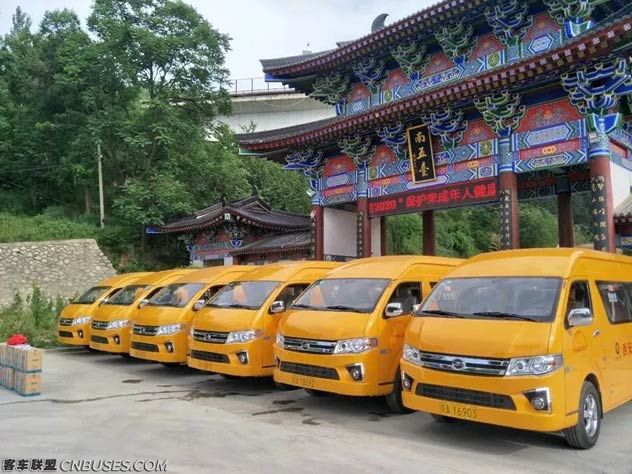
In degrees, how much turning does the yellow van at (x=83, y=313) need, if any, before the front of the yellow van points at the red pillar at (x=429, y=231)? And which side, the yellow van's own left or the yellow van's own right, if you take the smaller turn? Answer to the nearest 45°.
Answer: approximately 135° to the yellow van's own left

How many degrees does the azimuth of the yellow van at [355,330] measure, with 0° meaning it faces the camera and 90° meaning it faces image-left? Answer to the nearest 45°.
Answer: approximately 45°

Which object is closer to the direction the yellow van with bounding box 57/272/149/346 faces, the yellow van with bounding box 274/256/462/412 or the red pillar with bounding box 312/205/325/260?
the yellow van

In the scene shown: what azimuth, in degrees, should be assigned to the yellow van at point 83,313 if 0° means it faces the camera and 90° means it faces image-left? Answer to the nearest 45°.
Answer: approximately 45°

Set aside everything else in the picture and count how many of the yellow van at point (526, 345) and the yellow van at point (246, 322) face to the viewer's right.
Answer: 0

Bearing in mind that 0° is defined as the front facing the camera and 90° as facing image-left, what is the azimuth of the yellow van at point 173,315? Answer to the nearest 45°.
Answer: approximately 45°

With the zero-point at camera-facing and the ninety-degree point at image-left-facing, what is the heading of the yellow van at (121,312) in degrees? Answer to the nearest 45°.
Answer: approximately 45°

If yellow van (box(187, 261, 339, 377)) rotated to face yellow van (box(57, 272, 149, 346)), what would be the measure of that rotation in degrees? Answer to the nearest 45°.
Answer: approximately 90° to its right

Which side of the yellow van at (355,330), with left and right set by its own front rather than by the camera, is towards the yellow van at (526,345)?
left
